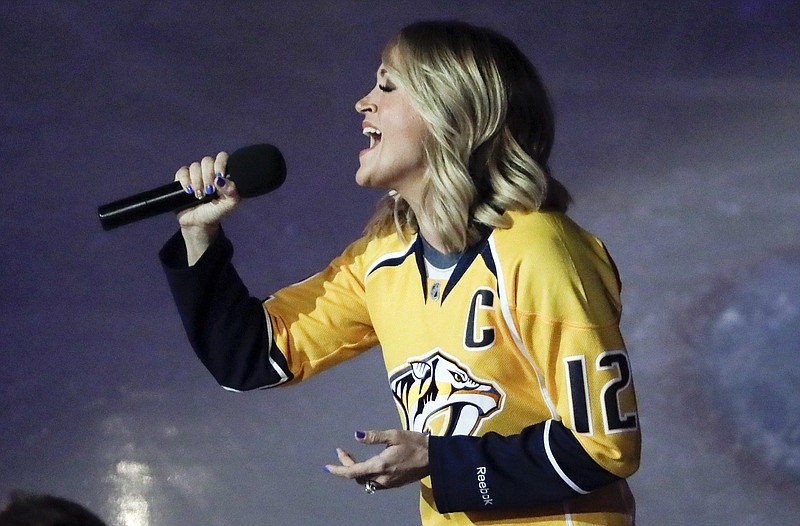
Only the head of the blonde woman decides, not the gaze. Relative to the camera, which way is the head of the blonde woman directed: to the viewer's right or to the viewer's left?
to the viewer's left

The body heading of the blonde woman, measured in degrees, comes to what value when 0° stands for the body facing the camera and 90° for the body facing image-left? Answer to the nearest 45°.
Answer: approximately 45°
